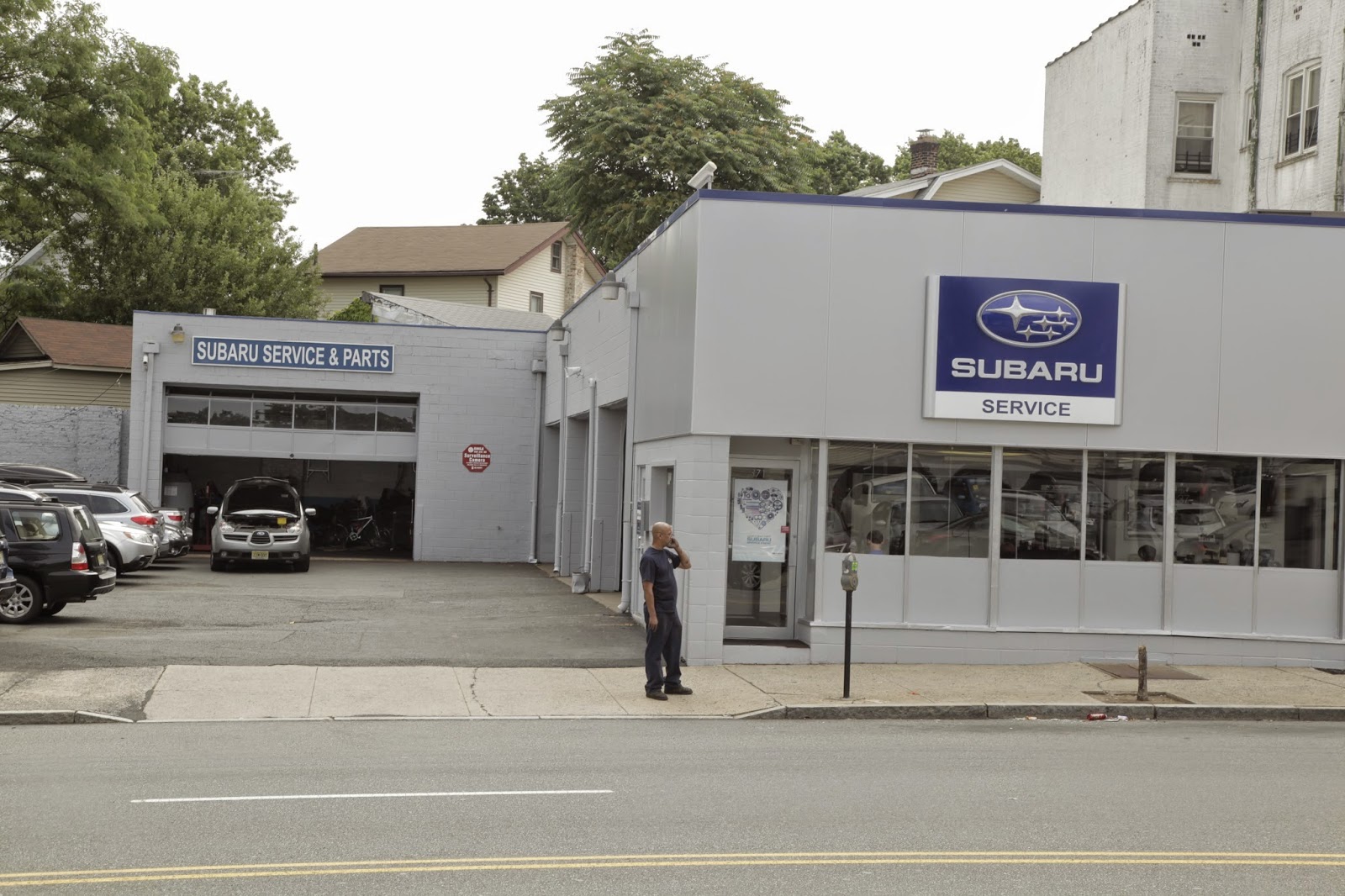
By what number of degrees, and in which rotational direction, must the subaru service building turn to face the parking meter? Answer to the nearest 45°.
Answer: approximately 45° to its right

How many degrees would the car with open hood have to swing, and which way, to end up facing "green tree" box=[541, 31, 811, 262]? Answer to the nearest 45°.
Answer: approximately 135° to its left

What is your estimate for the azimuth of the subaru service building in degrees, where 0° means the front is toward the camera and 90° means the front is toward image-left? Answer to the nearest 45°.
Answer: approximately 0°

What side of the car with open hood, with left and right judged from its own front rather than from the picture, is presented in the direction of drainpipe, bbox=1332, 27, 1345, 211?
left

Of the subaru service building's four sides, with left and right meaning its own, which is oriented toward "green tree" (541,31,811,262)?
back

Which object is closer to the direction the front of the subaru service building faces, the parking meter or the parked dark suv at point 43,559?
the parking meter

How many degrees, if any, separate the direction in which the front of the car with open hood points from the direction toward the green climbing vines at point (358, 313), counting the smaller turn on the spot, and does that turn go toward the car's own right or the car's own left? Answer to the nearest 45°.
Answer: approximately 180°

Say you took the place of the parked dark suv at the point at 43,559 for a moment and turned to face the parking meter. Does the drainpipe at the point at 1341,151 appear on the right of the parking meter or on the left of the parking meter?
left

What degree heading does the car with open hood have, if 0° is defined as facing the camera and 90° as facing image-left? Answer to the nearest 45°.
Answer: approximately 0°
